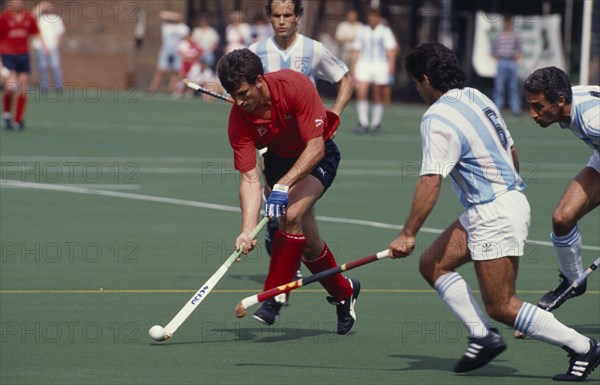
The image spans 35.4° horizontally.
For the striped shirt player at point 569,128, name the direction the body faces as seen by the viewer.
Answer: to the viewer's left

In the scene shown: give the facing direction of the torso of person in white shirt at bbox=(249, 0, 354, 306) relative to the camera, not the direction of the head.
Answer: toward the camera

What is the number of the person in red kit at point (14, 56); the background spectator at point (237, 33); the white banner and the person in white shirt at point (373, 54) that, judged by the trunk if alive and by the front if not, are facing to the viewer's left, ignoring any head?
0

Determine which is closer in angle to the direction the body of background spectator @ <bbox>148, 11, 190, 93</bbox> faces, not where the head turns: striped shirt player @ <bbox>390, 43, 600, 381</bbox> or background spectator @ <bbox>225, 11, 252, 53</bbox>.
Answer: the striped shirt player

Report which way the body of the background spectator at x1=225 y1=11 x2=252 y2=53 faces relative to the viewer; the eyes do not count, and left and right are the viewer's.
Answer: facing the viewer

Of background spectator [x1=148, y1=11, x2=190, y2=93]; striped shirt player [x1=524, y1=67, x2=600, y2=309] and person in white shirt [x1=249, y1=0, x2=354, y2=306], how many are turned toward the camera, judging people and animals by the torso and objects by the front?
2

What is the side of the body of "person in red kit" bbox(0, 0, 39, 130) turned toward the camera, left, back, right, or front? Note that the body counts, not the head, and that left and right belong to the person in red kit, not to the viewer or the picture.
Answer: front

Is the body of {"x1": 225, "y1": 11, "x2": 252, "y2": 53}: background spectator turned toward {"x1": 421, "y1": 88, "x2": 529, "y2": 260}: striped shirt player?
yes

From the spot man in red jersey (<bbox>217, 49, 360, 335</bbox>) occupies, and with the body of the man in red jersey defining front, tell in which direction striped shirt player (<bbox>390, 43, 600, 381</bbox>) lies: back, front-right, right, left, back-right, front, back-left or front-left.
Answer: left

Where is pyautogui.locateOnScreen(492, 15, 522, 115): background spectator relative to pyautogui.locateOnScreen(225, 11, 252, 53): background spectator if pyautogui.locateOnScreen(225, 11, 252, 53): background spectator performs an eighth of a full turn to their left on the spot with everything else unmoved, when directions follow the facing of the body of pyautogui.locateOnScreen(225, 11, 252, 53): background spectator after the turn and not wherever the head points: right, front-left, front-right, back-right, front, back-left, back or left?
front

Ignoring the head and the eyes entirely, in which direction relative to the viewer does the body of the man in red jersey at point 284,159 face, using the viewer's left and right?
facing the viewer and to the left of the viewer

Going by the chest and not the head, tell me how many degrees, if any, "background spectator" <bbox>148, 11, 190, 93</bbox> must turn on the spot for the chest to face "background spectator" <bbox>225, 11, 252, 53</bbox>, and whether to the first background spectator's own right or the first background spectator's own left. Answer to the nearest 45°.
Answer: approximately 45° to the first background spectator's own left

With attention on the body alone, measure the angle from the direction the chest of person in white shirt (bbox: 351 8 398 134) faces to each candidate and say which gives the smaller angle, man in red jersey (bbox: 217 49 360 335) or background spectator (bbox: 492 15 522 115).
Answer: the man in red jersey

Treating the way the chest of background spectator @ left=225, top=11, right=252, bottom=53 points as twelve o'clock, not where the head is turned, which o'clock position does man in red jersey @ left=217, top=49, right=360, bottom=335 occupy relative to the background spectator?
The man in red jersey is roughly at 12 o'clock from the background spectator.

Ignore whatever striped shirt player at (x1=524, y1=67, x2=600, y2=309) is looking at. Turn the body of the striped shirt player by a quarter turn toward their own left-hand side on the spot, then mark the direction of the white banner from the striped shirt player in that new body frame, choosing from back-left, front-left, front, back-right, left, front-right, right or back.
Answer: back
